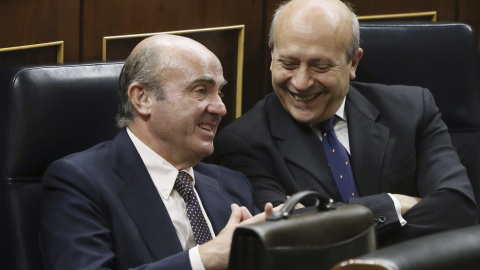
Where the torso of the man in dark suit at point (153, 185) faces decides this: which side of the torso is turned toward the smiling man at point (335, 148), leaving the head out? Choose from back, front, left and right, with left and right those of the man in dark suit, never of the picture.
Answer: left

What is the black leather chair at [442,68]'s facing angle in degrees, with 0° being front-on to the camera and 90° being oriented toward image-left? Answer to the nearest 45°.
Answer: approximately 0°

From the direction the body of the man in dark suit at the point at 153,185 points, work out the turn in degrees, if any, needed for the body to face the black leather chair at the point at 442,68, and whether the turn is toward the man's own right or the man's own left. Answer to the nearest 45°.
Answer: approximately 90° to the man's own left

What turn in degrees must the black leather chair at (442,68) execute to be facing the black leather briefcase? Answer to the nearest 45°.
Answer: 0° — it already faces it

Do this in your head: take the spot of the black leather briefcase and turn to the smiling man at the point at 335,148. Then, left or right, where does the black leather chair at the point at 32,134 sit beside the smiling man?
left

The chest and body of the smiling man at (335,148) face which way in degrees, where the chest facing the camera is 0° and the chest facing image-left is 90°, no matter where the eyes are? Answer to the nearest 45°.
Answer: approximately 0°

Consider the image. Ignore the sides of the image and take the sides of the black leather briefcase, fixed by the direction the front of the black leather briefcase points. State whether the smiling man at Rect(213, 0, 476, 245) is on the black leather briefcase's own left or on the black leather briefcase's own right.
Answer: on the black leather briefcase's own left

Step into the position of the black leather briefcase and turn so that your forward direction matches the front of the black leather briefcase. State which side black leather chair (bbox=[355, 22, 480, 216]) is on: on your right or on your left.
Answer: on your left

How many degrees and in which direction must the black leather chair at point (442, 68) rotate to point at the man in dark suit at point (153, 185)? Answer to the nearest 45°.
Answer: approximately 45° to its right
